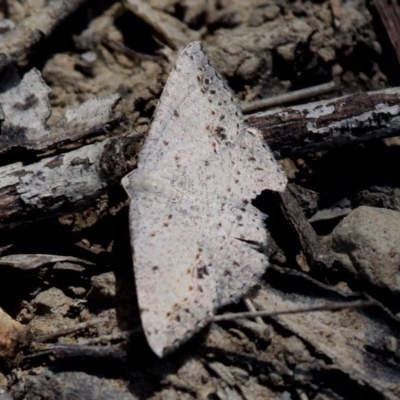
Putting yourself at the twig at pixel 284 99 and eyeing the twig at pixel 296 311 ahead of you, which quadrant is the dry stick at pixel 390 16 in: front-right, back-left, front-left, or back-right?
back-left

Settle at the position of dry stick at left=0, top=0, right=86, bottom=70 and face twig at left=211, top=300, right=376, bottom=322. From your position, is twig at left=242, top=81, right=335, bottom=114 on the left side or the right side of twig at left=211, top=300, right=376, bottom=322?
left

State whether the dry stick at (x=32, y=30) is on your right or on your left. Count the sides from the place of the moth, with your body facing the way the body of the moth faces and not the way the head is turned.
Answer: on your right

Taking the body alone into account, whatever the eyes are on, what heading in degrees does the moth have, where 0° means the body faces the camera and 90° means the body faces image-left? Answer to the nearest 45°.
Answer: approximately 90°
